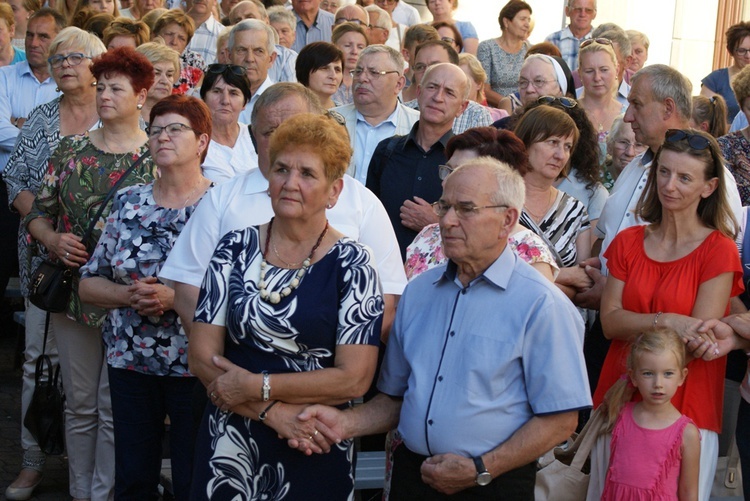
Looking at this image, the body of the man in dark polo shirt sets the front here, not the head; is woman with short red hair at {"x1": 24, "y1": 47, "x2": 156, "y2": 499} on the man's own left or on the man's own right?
on the man's own right

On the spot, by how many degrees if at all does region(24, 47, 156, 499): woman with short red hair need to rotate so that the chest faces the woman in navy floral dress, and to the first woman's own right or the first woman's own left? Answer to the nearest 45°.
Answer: approximately 45° to the first woman's own left

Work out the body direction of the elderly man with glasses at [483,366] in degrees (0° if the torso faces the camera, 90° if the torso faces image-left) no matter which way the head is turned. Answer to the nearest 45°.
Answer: approximately 45°

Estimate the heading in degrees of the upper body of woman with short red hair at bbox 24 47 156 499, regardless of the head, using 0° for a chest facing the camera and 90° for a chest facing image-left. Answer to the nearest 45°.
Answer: approximately 45°

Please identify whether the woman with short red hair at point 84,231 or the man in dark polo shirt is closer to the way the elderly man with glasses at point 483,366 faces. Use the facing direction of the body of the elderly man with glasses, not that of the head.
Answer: the woman with short red hair

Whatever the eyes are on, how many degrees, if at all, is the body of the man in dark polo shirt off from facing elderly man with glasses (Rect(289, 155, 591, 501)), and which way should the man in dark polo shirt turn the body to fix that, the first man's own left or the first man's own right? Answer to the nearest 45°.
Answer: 0° — they already face them

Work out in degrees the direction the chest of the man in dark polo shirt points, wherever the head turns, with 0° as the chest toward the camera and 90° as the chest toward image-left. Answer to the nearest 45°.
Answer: approximately 0°

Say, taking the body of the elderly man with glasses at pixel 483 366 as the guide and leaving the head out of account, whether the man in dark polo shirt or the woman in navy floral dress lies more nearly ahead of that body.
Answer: the woman in navy floral dress
